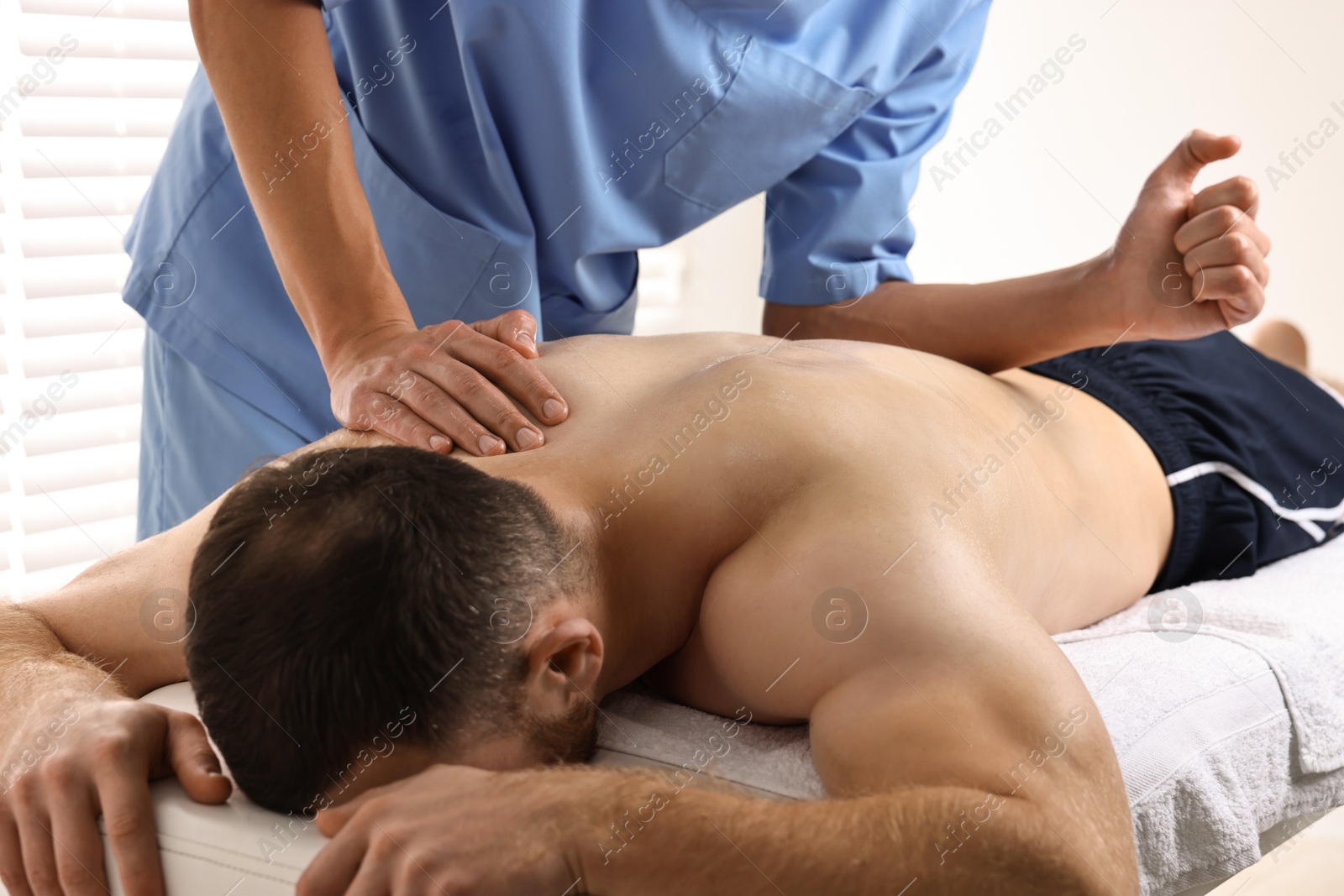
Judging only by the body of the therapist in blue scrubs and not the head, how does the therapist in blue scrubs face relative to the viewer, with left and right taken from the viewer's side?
facing the viewer and to the right of the viewer

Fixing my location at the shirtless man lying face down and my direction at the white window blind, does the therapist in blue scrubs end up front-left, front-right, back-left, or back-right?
front-right

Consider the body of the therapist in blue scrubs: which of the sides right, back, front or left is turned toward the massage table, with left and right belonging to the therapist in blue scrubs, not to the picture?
front

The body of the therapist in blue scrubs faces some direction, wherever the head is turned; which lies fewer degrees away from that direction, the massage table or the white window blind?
the massage table

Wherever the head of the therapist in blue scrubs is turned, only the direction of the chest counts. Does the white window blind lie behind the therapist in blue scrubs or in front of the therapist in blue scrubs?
behind
